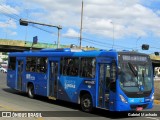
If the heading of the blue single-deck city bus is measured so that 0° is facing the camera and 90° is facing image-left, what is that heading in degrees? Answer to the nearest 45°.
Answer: approximately 315°
